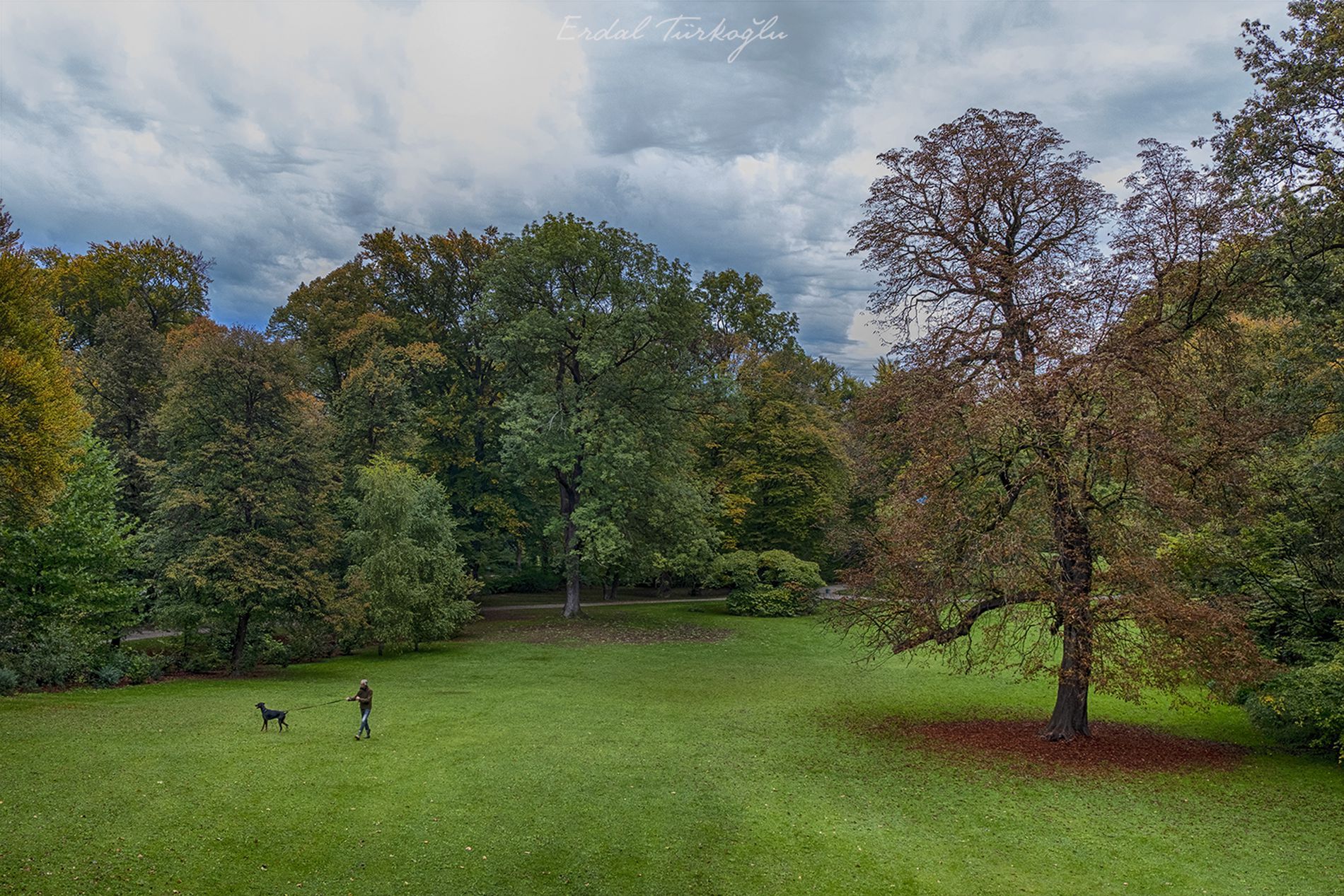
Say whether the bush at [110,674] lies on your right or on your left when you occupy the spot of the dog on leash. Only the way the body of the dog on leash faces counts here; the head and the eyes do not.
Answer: on your right

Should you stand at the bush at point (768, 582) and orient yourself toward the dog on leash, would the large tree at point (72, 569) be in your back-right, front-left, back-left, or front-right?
front-right

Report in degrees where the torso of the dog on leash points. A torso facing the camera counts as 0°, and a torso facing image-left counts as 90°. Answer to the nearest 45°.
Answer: approximately 90°

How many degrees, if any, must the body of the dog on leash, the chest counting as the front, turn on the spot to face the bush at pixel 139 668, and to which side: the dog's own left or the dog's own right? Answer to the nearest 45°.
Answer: approximately 90° to the dog's own right

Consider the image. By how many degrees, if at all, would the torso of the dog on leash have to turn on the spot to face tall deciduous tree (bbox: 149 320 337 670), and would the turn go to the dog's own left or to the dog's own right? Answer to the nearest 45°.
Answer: approximately 90° to the dog's own right

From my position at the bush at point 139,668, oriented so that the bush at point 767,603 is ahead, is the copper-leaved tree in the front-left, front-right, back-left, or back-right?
front-right

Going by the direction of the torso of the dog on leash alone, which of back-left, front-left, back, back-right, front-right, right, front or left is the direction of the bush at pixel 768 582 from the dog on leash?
back-right

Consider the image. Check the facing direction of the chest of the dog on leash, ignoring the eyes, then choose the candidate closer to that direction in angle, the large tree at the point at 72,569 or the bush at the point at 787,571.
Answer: the large tree

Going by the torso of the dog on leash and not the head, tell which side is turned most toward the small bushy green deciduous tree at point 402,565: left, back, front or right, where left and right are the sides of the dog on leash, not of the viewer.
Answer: right

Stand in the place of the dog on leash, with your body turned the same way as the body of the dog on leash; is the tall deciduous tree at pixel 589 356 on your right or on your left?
on your right

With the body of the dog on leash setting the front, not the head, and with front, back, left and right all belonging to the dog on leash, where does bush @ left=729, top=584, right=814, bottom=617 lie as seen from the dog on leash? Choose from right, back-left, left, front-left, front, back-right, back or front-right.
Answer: back-right

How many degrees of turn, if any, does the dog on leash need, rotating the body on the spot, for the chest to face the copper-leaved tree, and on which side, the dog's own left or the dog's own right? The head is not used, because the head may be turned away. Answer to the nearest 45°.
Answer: approximately 135° to the dog's own left
